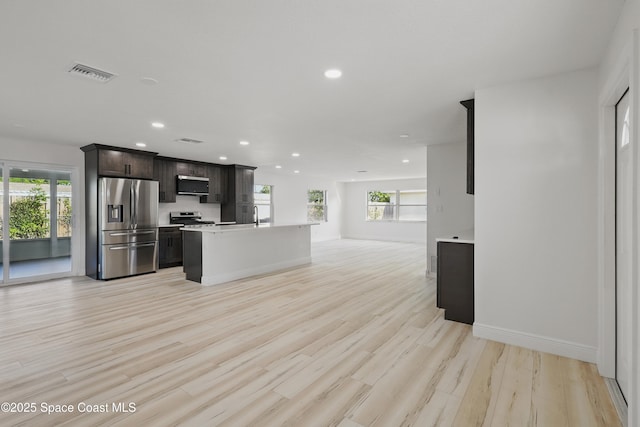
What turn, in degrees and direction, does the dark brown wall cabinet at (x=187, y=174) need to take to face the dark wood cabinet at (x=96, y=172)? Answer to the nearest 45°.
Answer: approximately 90° to its right

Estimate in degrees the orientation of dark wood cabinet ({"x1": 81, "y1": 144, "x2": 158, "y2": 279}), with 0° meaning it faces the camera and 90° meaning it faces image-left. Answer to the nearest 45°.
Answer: approximately 315°

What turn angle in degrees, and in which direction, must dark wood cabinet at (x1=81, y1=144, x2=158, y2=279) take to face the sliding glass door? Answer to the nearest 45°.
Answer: approximately 135° to its right

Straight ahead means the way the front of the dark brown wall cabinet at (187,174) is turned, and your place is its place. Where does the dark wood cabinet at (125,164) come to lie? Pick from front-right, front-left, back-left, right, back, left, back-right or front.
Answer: right
